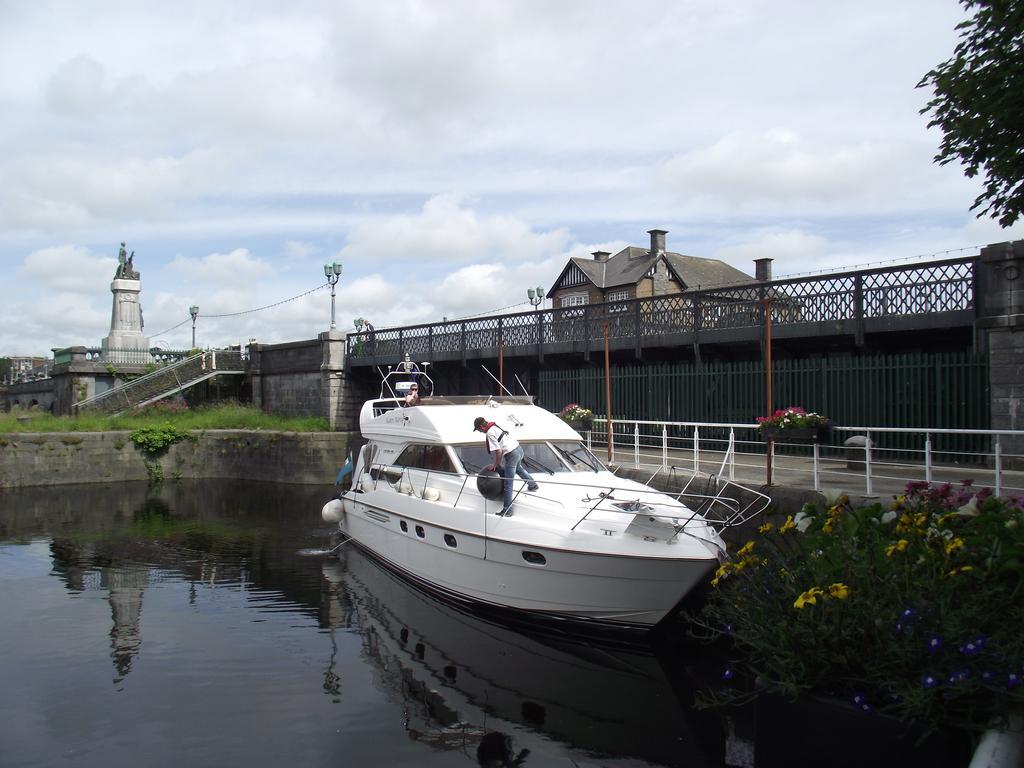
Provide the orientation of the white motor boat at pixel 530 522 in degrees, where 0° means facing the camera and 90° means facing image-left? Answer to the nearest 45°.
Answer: approximately 315°

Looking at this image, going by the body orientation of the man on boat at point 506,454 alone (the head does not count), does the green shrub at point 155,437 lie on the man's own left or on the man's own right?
on the man's own right

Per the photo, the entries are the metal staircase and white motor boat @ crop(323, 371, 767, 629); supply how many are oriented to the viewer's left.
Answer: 1

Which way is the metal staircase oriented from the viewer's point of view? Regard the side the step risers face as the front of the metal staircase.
to the viewer's left

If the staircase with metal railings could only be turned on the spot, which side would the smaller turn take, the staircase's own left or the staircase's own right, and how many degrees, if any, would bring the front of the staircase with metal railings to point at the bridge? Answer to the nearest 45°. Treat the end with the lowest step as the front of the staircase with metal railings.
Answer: approximately 135° to the staircase's own left

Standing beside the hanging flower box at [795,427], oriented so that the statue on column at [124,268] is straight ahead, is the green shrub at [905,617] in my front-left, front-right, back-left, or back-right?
back-left

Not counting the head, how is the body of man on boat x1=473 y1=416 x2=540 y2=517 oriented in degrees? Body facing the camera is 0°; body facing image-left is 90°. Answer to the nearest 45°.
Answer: approximately 90°

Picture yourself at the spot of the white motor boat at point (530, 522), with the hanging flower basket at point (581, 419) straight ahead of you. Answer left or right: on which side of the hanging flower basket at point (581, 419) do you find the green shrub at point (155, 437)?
left

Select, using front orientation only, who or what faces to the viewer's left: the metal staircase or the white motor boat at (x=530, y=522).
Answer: the metal staircase

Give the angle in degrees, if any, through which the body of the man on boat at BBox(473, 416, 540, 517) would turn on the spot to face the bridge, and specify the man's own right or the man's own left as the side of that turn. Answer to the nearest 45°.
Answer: approximately 135° to the man's own right
